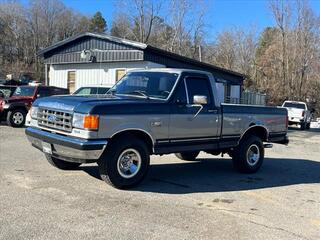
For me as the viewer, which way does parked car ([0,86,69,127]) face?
facing the viewer and to the left of the viewer

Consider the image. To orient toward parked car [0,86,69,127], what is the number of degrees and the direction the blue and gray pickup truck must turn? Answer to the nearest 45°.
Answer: approximately 90° to its right

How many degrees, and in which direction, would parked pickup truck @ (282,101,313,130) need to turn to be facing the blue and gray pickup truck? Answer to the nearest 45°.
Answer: approximately 135° to its right

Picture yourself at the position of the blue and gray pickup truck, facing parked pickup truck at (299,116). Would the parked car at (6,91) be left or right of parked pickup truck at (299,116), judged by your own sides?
left

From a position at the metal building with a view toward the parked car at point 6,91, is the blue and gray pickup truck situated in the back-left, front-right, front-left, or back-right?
front-left

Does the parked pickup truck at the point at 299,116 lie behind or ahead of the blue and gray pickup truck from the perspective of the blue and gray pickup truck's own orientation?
behind

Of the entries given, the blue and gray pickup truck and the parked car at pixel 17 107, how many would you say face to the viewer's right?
0

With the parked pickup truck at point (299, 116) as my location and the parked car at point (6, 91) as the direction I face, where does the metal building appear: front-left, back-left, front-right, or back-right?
front-right

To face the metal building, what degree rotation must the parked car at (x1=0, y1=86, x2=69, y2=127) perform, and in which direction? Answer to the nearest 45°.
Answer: approximately 180°

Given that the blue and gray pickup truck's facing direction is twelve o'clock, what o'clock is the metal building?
The metal building is roughly at 4 o'clock from the blue and gray pickup truck.
